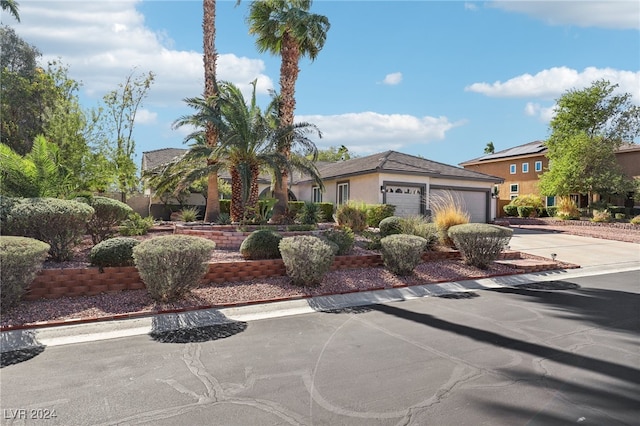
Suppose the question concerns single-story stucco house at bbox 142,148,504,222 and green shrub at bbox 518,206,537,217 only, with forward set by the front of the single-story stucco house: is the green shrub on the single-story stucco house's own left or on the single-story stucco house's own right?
on the single-story stucco house's own left

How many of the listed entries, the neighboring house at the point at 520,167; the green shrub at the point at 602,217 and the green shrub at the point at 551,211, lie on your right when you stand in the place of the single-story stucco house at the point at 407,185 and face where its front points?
0

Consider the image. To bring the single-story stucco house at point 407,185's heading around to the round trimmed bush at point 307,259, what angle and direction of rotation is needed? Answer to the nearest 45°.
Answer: approximately 45° to its right

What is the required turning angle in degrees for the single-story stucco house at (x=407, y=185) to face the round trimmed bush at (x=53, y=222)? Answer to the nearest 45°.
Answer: approximately 90° to its right

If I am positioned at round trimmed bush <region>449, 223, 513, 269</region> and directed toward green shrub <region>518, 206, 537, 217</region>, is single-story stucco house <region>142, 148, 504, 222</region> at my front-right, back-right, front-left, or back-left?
front-left

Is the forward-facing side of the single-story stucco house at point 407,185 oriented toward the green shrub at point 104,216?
no

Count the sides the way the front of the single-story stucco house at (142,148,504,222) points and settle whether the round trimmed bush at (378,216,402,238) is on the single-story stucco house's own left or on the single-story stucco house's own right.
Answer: on the single-story stucco house's own right

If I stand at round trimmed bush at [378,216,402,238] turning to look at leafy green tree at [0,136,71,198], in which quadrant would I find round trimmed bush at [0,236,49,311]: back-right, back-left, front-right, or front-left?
front-left

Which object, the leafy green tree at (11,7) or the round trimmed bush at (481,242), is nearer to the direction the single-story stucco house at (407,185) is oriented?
the round trimmed bush

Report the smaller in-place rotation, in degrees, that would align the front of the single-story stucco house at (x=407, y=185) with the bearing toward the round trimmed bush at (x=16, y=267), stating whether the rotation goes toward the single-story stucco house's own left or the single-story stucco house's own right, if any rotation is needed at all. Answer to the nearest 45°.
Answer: approximately 90° to the single-story stucco house's own right

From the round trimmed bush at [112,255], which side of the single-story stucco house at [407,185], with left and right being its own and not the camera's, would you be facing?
right

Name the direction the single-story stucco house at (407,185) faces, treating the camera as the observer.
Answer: facing the viewer and to the right of the viewer

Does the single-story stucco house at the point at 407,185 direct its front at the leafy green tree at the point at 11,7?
no

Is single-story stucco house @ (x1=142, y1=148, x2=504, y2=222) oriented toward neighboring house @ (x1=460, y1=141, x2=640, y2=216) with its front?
no

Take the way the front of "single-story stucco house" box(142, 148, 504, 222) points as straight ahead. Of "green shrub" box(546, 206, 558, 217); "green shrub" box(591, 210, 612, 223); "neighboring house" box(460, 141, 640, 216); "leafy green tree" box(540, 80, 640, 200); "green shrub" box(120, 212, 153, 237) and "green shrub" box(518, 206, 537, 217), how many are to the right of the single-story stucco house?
1

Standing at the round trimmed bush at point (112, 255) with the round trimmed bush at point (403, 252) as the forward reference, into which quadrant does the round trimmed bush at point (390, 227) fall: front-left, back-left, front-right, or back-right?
front-left

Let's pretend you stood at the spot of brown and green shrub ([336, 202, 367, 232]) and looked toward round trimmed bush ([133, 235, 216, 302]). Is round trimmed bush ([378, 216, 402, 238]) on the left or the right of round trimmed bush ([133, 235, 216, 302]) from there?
left

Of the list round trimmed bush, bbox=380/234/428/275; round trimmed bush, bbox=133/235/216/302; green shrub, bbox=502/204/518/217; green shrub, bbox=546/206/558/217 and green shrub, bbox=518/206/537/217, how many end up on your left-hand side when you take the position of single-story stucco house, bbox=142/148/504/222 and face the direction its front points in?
3

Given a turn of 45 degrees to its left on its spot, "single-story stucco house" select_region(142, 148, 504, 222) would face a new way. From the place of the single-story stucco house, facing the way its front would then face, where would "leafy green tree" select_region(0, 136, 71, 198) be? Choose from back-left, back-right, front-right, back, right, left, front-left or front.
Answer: back-right
